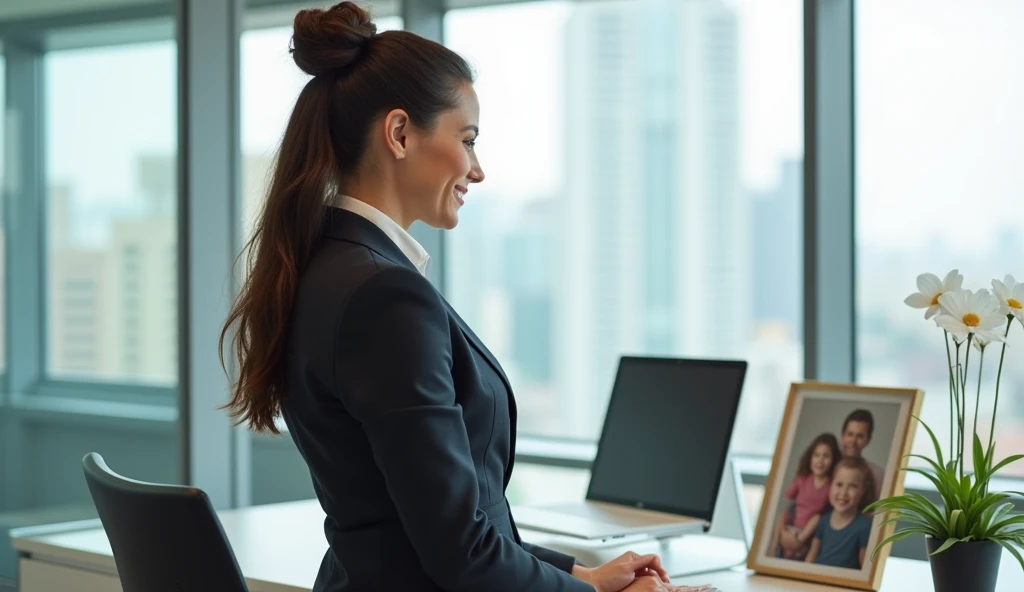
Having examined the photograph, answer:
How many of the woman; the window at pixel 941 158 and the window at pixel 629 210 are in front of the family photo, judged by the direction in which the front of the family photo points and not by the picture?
1

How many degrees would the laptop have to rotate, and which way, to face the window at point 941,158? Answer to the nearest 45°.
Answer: approximately 180°

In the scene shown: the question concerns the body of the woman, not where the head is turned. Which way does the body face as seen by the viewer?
to the viewer's right

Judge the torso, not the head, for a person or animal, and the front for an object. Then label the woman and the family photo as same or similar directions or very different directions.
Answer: very different directions

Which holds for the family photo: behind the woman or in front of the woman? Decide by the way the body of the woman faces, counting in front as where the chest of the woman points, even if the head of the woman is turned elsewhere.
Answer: in front

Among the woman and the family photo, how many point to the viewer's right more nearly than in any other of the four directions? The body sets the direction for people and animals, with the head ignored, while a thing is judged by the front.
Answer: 1

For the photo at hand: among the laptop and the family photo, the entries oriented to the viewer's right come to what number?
0

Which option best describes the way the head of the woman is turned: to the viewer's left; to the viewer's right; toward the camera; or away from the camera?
to the viewer's right

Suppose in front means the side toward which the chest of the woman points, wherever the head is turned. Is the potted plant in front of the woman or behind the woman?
in front

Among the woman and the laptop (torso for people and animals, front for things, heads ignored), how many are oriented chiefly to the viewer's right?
1

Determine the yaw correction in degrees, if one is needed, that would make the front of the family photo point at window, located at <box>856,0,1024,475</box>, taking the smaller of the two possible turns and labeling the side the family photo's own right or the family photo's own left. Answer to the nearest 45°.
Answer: approximately 135° to the family photo's own right

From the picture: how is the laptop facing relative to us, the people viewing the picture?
facing the viewer and to the left of the viewer

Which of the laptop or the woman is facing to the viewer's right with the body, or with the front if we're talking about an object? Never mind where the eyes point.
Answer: the woman

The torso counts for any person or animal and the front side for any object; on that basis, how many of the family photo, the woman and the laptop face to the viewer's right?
1
